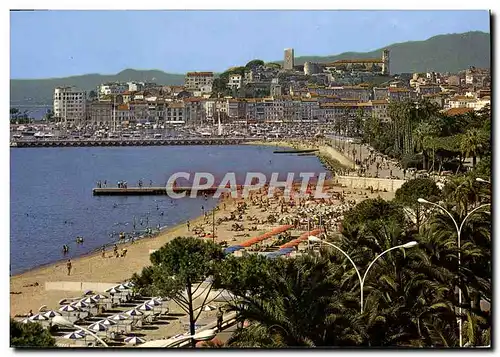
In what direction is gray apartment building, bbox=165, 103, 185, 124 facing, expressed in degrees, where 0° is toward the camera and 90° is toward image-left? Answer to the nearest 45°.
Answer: approximately 0°

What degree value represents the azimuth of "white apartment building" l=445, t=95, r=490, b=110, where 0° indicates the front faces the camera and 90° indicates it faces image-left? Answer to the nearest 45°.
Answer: approximately 0°

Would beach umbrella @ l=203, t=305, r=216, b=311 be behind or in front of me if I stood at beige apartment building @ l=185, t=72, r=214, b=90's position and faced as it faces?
in front

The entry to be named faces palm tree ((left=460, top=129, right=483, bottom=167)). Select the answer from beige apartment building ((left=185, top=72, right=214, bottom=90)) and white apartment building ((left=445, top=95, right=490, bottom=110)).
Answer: white apartment building ((left=445, top=95, right=490, bottom=110))

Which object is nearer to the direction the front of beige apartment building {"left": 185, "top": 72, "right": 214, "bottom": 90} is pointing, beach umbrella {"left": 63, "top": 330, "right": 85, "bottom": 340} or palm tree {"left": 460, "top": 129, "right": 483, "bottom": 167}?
the beach umbrella

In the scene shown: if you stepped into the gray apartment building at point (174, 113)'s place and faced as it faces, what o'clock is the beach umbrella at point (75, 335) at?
The beach umbrella is roughly at 12 o'clock from the gray apartment building.

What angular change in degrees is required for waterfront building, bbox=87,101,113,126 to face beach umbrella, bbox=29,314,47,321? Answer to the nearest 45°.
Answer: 0° — it already faces it

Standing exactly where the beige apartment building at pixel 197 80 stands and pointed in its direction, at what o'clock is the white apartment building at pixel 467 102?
the white apartment building at pixel 467 102 is roughly at 10 o'clock from the beige apartment building at pixel 197 80.
